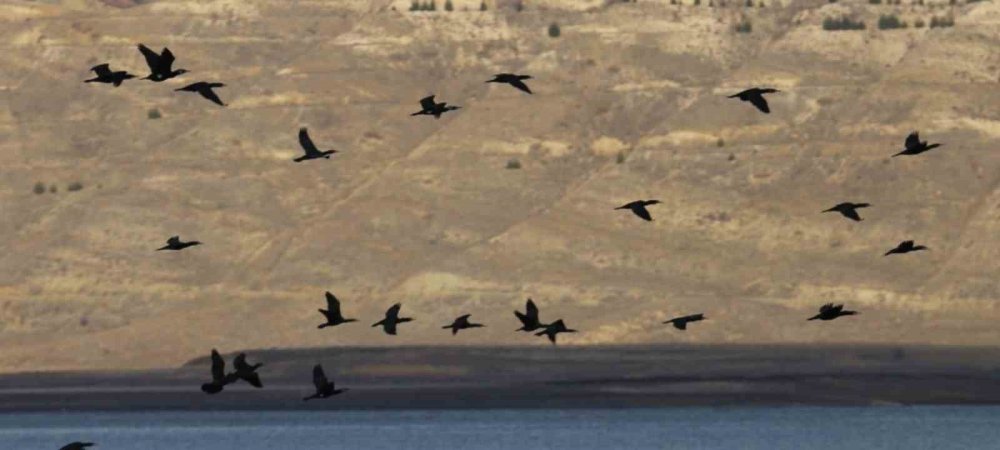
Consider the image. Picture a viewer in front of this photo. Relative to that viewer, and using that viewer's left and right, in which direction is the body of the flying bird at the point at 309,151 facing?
facing to the right of the viewer

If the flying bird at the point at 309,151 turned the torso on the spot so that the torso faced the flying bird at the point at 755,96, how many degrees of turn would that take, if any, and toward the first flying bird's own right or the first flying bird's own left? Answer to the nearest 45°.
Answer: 0° — it already faces it
